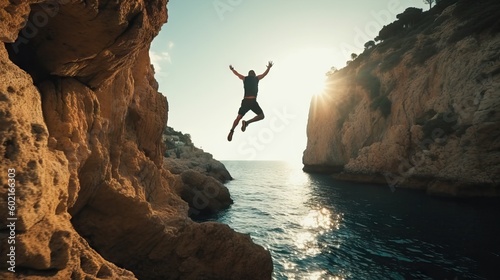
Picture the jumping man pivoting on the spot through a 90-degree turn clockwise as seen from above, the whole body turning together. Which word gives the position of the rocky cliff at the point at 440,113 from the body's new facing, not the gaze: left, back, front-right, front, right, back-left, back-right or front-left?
front-left

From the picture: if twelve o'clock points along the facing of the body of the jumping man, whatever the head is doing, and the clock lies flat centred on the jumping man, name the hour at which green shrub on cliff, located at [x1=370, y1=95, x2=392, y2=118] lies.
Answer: The green shrub on cliff is roughly at 1 o'clock from the jumping man.

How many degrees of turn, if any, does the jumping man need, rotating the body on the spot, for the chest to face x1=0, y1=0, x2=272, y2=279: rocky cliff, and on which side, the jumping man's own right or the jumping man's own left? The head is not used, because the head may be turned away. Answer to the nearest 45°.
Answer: approximately 135° to the jumping man's own left

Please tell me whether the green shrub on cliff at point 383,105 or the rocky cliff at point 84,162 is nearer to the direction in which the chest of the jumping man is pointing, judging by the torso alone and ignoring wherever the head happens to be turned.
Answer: the green shrub on cliff

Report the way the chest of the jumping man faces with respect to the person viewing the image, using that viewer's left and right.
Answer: facing away from the viewer
